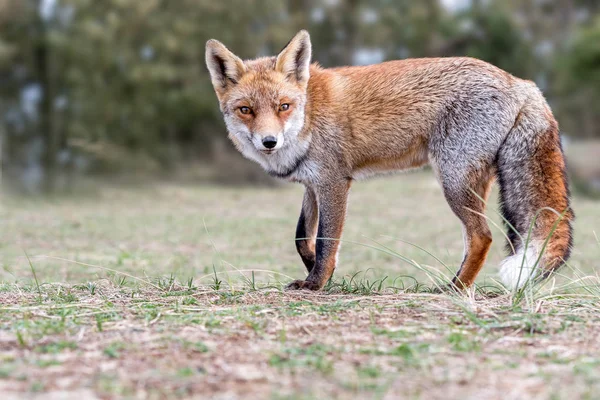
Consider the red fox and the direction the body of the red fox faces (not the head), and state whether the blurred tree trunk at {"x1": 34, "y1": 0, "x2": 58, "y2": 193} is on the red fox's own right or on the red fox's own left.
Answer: on the red fox's own right

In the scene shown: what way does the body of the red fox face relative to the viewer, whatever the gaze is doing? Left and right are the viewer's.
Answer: facing to the left of the viewer
